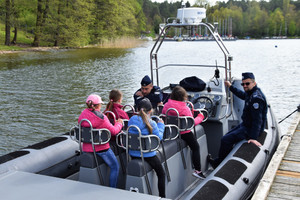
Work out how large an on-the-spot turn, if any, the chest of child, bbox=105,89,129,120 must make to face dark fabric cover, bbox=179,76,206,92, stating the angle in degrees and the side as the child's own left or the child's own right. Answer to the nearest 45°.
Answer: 0° — they already face it

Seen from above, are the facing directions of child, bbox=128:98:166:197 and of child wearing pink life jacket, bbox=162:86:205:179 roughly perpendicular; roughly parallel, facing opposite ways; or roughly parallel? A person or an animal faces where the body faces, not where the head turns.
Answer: roughly parallel

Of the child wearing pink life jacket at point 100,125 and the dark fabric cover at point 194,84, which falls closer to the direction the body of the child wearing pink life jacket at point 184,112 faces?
the dark fabric cover

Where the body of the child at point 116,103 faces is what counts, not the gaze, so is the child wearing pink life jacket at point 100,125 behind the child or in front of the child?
behind

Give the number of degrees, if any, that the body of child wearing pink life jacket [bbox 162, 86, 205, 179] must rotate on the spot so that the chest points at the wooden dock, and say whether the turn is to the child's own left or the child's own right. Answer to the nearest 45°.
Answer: approximately 45° to the child's own right

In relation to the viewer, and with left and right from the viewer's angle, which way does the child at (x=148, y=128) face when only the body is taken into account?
facing away from the viewer and to the right of the viewer

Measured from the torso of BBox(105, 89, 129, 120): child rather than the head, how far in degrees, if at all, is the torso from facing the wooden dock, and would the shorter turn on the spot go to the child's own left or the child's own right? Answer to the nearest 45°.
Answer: approximately 45° to the child's own right

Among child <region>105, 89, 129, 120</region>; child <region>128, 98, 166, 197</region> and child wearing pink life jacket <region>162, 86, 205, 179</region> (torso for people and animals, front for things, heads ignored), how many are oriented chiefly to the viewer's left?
0

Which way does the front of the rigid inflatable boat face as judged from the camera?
facing away from the viewer and to the right of the viewer

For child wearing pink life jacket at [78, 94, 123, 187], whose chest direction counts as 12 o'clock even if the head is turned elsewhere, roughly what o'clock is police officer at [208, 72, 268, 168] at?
The police officer is roughly at 1 o'clock from the child wearing pink life jacket.

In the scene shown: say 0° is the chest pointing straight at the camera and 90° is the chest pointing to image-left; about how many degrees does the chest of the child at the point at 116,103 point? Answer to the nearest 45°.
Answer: approximately 225°

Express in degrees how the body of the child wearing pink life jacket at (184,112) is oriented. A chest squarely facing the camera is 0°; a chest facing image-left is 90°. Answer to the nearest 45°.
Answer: approximately 225°

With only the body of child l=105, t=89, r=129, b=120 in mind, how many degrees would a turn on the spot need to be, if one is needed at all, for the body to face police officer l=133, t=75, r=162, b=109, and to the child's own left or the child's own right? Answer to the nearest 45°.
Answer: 0° — they already face them

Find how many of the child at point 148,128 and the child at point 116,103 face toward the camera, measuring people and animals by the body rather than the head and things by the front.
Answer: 0
